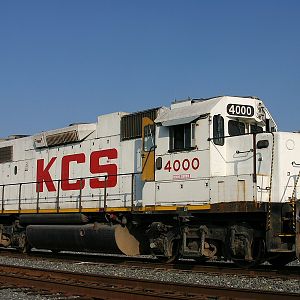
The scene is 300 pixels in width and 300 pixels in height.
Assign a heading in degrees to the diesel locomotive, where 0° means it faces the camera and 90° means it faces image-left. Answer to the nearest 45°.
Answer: approximately 315°
